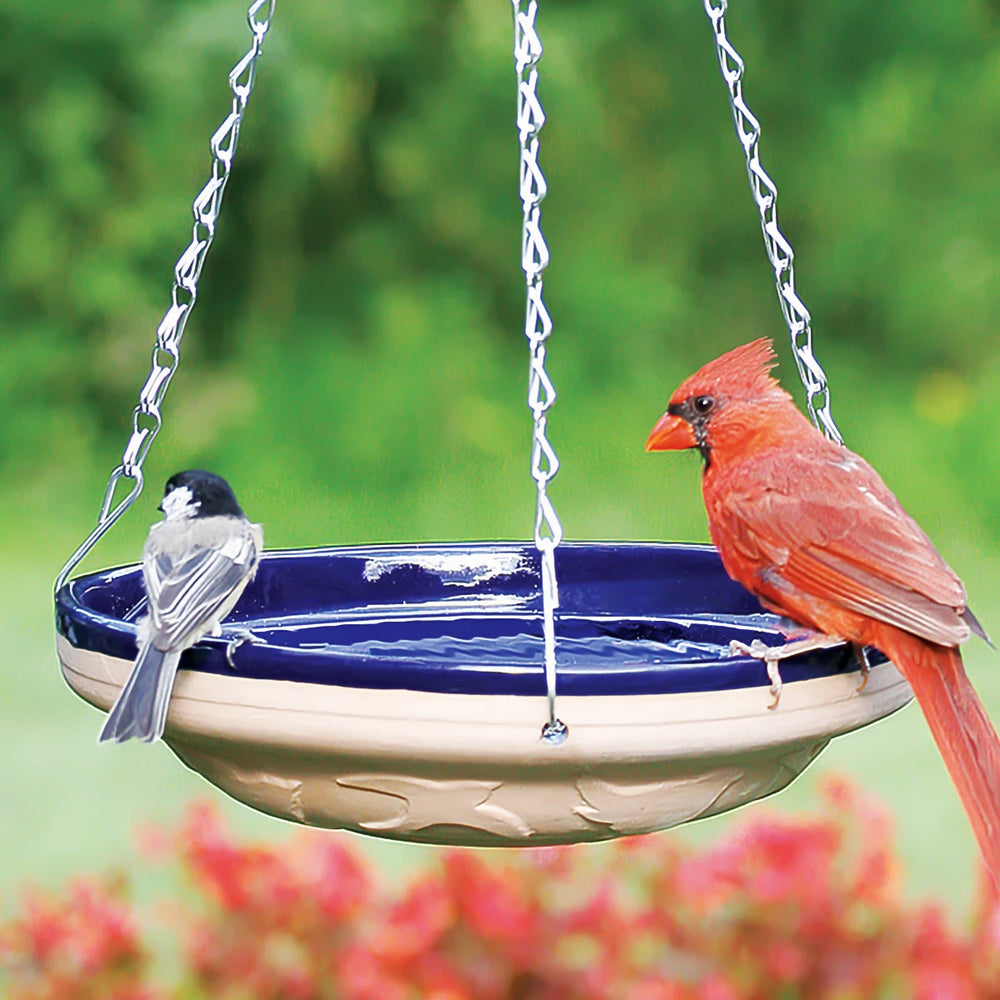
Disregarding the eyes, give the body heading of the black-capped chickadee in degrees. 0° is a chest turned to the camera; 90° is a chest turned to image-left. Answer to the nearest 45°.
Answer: approximately 225°

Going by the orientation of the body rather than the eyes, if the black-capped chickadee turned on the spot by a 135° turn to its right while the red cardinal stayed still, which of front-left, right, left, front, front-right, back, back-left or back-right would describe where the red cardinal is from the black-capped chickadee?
left

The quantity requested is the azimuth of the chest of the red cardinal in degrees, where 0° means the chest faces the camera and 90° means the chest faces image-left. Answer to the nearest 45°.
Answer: approximately 90°
